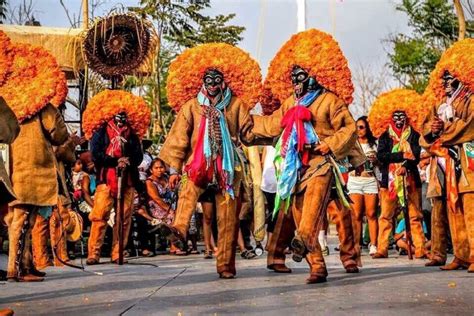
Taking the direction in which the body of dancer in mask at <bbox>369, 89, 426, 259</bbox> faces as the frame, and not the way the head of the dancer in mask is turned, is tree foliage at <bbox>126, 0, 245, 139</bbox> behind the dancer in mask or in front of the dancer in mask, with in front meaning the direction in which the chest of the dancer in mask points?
behind

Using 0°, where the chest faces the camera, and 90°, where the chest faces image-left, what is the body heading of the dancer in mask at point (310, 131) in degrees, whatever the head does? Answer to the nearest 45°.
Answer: approximately 45°

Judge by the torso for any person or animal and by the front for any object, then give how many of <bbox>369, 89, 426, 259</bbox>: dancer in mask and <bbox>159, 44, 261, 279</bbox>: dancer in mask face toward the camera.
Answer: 2

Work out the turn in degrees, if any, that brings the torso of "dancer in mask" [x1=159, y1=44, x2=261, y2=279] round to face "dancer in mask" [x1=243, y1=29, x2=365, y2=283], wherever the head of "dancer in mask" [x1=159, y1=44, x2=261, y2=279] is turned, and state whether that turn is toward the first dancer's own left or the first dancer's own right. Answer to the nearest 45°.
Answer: approximately 90° to the first dancer's own left

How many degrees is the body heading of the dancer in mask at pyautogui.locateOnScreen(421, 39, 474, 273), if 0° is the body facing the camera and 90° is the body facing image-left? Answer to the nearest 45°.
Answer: approximately 45°

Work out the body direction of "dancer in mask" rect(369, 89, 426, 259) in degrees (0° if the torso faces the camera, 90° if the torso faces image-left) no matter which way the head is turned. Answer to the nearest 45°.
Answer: approximately 0°
